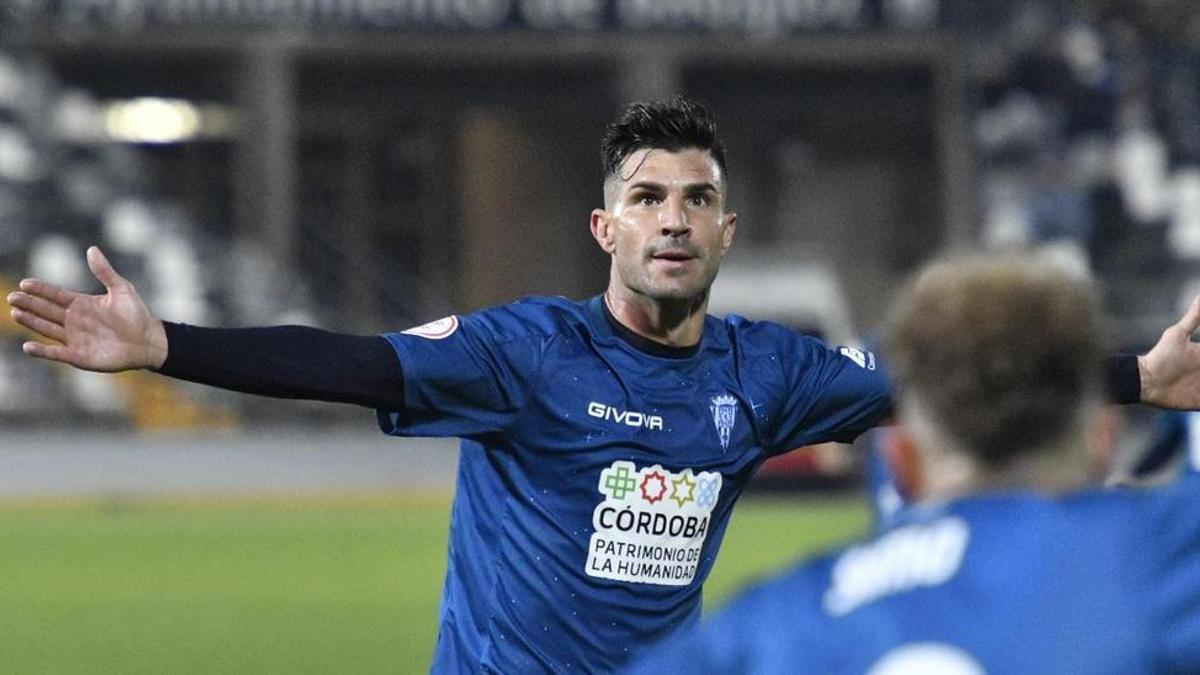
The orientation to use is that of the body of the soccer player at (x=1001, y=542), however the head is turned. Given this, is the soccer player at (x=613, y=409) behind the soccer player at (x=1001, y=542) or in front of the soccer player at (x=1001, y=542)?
in front

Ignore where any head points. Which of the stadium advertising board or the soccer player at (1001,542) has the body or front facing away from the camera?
the soccer player

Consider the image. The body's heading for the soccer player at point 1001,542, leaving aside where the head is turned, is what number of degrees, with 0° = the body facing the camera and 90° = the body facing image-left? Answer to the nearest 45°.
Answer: approximately 180°

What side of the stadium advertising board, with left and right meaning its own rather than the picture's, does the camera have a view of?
front

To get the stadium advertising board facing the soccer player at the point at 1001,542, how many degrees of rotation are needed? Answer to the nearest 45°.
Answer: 0° — it already faces them

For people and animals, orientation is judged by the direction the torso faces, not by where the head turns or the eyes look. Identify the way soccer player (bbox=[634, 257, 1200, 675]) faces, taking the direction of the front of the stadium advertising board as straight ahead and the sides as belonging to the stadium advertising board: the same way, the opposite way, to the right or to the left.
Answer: the opposite way

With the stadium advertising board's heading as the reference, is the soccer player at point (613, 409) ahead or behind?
ahead

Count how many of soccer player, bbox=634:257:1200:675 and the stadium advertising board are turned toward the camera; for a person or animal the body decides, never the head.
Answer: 1

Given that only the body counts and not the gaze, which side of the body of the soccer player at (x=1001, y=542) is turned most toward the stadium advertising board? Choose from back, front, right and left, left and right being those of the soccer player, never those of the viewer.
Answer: front
